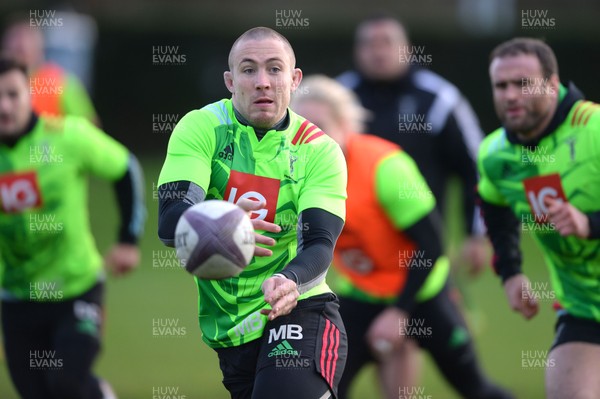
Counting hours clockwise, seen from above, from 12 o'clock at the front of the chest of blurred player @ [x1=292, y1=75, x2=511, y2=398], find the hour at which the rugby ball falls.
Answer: The rugby ball is roughly at 11 o'clock from the blurred player.

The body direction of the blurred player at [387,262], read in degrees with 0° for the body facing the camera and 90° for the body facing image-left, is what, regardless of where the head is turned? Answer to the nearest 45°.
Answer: approximately 45°

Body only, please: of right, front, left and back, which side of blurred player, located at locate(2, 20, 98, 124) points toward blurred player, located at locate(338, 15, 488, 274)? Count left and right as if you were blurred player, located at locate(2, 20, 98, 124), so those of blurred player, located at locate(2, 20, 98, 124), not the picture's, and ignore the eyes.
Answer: left

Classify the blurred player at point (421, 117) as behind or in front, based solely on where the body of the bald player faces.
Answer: behind

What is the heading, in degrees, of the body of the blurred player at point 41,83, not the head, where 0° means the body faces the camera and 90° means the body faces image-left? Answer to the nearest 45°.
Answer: approximately 45°

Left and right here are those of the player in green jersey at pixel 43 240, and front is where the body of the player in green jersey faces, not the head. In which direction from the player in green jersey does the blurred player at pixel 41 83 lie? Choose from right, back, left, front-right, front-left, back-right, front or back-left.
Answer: back-right
